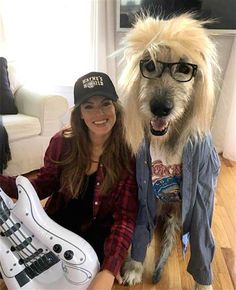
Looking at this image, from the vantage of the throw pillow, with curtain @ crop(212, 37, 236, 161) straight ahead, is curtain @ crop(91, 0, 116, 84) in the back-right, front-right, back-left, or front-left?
front-left

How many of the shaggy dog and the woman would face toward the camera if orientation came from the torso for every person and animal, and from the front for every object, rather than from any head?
2

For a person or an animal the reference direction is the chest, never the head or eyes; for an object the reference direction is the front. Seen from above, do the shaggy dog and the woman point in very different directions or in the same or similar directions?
same or similar directions

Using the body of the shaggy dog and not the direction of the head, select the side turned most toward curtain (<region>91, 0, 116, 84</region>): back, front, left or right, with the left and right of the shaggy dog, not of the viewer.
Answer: back

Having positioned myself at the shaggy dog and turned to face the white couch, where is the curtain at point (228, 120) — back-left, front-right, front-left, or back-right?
front-right

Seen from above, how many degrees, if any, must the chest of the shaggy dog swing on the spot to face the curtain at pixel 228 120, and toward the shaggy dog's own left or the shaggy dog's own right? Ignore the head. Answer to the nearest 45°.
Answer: approximately 180°

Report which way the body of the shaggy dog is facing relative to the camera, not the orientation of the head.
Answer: toward the camera

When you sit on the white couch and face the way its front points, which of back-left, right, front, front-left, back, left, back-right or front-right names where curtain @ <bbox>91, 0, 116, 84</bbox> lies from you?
left

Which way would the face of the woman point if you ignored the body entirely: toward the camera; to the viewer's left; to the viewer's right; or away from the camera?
toward the camera

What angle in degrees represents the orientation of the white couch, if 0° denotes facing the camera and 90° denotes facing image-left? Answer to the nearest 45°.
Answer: approximately 315°

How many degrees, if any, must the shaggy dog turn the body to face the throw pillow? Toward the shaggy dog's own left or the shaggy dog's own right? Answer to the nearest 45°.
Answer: approximately 135° to the shaggy dog's own right
